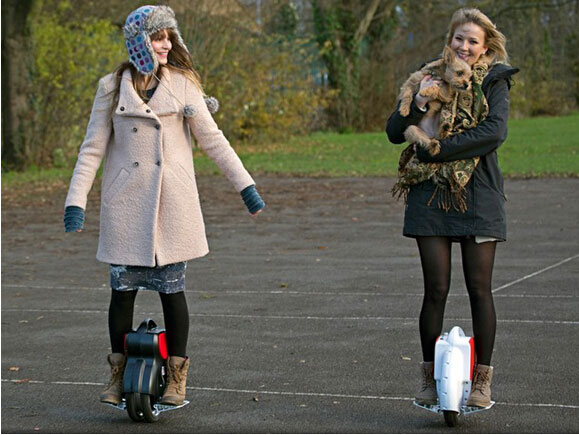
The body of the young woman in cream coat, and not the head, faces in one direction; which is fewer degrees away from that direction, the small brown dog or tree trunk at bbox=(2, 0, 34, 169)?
the small brown dog

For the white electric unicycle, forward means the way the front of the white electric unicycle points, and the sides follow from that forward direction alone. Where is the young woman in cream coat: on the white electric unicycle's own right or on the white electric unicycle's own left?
on the white electric unicycle's own right

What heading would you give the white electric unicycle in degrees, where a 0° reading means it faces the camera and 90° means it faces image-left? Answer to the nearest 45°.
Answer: approximately 0°

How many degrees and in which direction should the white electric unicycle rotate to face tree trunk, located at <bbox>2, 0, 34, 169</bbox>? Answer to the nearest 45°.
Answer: approximately 135° to its right

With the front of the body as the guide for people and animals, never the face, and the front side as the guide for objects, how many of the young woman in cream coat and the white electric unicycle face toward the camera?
2

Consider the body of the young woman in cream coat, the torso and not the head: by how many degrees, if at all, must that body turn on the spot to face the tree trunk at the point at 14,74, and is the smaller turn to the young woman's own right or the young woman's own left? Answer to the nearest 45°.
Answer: approximately 180°

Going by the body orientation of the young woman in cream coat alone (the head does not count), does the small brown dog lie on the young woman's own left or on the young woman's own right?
on the young woman's own left

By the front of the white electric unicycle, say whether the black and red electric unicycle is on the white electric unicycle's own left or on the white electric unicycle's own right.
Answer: on the white electric unicycle's own right

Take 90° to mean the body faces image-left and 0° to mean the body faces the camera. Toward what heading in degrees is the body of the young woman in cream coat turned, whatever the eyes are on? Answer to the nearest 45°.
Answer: approximately 0°
